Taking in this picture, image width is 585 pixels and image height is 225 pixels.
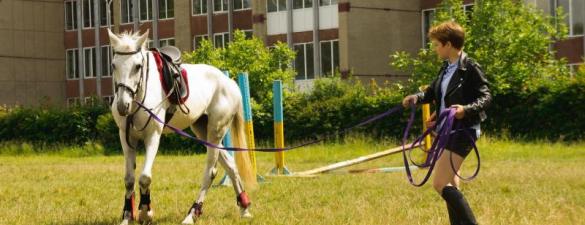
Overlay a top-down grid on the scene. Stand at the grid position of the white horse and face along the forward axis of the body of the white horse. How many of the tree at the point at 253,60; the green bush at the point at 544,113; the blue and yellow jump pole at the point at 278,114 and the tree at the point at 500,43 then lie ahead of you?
0

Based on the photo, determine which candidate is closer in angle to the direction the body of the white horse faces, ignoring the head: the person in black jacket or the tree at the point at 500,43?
the person in black jacket

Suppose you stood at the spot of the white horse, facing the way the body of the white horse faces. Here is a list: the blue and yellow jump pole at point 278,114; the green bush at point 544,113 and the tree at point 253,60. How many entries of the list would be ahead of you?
0

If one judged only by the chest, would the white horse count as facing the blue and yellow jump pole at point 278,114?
no

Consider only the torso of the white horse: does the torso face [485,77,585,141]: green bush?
no

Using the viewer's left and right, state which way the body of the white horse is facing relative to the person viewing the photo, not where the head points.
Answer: facing the viewer and to the left of the viewer

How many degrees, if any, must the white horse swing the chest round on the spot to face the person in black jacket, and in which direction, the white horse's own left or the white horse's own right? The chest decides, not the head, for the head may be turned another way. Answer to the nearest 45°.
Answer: approximately 90° to the white horse's own left

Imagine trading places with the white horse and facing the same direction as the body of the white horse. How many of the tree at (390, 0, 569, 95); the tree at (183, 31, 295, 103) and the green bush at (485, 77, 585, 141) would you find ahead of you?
0

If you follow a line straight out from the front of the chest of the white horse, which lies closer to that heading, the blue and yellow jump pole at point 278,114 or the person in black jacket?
the person in black jacket

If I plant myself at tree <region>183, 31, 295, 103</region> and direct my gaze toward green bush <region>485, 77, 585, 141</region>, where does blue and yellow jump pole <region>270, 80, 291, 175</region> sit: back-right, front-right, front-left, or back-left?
front-right

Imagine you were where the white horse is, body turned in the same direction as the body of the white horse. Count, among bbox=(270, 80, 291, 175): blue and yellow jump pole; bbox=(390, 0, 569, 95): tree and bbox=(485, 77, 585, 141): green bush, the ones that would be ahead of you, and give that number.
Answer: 0

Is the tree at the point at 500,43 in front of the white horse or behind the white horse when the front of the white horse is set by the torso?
behind

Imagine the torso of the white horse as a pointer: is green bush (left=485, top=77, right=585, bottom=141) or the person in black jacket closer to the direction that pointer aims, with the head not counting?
the person in black jacket

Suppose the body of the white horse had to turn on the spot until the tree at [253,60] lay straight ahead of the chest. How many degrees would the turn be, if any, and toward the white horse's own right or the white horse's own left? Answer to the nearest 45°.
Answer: approximately 135° to the white horse's own right

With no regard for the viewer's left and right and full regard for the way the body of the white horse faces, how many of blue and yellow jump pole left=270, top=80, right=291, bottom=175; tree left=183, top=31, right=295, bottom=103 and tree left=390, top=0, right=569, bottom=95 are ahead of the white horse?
0
